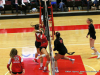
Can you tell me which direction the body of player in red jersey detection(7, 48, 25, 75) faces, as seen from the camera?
away from the camera
